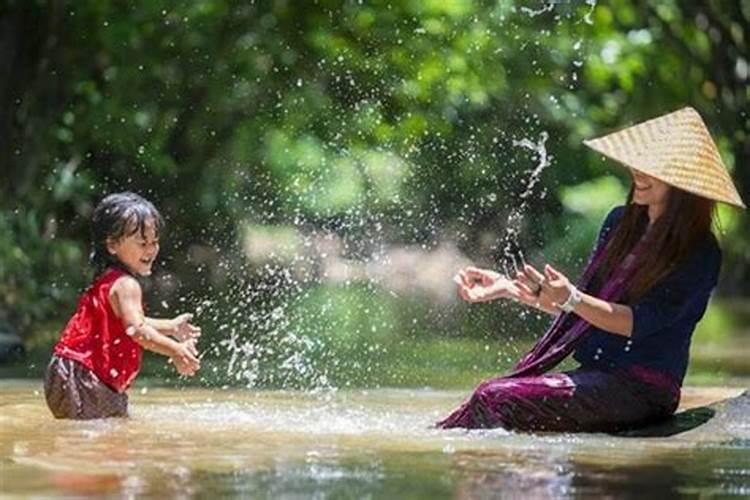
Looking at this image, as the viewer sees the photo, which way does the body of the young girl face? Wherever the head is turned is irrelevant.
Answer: to the viewer's right
